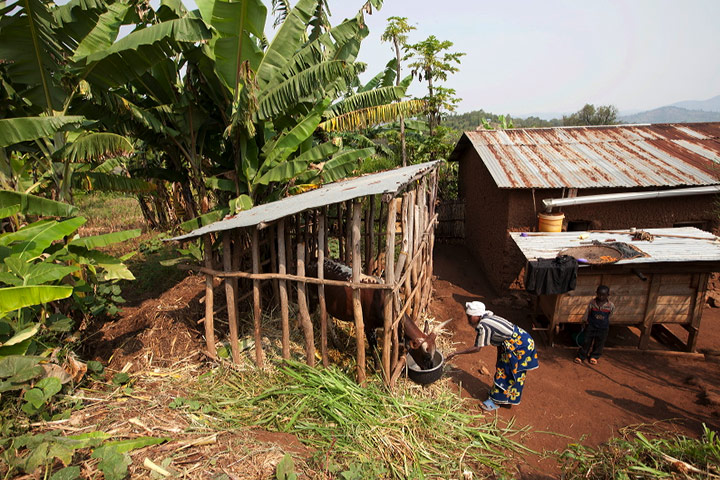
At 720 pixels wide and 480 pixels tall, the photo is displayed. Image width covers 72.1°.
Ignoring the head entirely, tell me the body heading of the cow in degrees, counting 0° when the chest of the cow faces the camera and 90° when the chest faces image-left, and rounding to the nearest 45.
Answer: approximately 315°

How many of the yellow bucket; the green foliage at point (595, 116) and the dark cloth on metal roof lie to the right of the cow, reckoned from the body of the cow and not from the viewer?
0

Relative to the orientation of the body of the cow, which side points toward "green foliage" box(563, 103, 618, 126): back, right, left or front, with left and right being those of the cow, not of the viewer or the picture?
left

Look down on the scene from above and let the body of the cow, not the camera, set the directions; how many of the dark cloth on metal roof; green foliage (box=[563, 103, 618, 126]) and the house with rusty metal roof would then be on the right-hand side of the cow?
0

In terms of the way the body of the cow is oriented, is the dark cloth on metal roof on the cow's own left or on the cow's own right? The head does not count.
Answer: on the cow's own left

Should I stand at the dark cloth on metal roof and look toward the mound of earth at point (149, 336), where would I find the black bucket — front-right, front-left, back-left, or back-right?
front-left

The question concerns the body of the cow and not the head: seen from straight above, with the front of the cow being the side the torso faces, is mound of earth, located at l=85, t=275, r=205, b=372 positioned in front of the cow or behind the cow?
behind

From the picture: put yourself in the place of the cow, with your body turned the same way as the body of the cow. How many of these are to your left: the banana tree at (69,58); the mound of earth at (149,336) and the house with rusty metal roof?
1

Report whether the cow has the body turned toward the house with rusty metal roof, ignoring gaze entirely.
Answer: no

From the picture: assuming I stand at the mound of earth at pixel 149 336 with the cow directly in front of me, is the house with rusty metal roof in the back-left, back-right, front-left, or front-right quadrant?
front-left

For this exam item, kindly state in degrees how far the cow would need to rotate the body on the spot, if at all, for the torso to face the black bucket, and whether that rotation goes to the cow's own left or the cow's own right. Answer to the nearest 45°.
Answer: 0° — it already faces it

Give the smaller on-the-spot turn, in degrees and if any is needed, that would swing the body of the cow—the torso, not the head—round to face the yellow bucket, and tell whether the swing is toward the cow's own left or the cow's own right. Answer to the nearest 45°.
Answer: approximately 90° to the cow's own left
